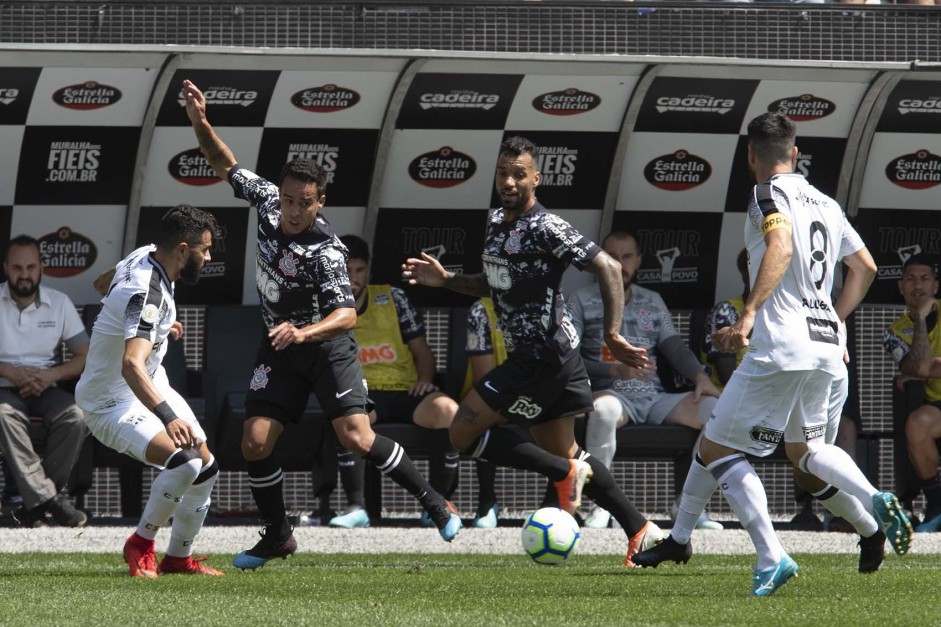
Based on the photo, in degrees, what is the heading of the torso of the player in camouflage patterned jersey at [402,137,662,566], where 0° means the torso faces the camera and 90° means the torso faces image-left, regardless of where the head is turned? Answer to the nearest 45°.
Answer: approximately 45°

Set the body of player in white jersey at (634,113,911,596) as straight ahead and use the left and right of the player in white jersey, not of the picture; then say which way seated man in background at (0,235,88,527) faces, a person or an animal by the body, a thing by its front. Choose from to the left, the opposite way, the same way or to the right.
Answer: the opposite way

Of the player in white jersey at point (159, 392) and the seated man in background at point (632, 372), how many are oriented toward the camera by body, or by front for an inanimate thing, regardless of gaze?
1

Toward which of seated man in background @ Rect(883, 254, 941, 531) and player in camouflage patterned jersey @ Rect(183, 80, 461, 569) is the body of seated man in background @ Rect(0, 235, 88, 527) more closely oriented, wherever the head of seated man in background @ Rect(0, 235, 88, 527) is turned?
the player in camouflage patterned jersey

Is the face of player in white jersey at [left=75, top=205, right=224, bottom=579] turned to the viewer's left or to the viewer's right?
to the viewer's right

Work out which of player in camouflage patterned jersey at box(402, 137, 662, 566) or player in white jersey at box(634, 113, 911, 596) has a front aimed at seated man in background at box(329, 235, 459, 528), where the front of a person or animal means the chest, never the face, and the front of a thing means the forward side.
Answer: the player in white jersey

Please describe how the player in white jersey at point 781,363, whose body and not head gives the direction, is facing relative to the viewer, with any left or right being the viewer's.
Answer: facing away from the viewer and to the left of the viewer

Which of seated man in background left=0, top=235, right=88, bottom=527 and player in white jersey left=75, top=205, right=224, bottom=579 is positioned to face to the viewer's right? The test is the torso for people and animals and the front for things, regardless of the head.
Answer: the player in white jersey

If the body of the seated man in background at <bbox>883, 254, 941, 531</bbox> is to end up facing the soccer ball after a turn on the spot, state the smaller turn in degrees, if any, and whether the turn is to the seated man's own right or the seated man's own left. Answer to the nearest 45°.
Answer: approximately 45° to the seated man's own right
